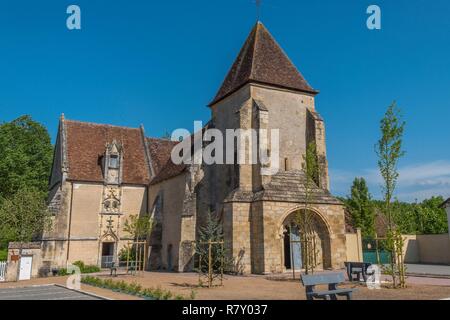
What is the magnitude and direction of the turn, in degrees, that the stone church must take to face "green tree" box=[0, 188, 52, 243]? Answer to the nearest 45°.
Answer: approximately 135° to its right

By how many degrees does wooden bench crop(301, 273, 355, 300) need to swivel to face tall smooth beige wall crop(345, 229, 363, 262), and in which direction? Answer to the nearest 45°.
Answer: approximately 135° to its left

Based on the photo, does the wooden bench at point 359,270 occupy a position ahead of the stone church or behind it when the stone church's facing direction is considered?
ahead

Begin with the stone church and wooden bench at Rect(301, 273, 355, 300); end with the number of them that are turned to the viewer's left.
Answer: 0

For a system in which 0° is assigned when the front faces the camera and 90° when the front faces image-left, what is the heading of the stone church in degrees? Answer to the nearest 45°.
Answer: approximately 315°

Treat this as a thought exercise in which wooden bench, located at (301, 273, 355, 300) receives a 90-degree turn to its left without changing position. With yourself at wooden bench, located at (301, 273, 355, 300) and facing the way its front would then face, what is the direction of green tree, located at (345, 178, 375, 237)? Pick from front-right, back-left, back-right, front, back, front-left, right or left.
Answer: front-left

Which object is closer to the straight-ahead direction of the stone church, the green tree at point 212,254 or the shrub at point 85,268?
the green tree
